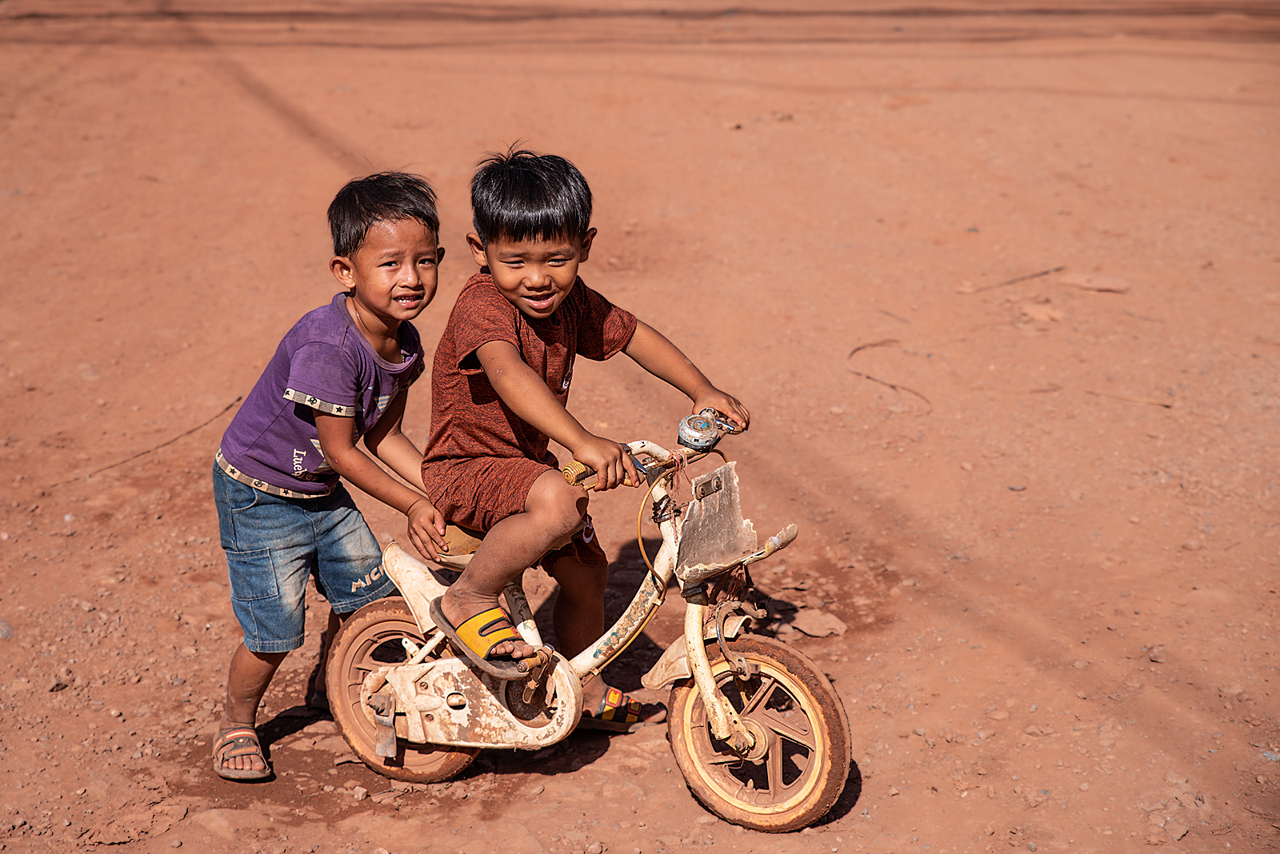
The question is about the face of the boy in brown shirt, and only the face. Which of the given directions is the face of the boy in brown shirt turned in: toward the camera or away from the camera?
toward the camera

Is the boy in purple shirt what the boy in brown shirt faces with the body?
no

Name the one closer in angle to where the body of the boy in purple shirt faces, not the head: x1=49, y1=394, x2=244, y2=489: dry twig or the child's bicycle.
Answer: the child's bicycle

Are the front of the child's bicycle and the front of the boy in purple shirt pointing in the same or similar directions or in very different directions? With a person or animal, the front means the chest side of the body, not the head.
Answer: same or similar directions

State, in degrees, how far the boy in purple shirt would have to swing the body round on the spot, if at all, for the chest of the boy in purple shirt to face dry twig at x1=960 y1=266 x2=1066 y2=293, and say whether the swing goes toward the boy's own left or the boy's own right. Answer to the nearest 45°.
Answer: approximately 90° to the boy's own left

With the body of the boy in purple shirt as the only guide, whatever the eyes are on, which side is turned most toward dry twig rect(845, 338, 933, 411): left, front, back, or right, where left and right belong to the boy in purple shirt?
left

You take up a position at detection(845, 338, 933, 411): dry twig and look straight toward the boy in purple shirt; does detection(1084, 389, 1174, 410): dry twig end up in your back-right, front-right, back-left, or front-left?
back-left

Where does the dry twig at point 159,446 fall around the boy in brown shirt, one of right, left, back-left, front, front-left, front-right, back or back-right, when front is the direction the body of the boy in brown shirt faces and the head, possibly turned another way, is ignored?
back

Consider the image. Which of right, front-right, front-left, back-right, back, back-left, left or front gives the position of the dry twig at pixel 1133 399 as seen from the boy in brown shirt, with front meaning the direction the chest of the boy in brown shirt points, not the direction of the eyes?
left

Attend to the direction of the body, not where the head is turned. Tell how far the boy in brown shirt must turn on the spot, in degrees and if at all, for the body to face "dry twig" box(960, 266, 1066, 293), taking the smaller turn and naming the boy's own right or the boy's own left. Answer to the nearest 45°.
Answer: approximately 90° to the boy's own left

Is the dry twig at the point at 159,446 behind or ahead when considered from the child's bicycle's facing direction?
behind

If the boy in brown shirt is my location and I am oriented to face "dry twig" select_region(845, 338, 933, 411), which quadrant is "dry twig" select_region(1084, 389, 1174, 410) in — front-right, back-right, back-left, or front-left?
front-right

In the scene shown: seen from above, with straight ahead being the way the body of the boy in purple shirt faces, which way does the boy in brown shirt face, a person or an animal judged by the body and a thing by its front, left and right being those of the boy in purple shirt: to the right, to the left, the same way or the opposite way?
the same way

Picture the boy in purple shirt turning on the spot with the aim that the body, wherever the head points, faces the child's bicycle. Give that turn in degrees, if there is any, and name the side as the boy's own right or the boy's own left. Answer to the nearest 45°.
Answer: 0° — they already face it

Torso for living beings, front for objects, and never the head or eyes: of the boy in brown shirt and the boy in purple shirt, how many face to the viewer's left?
0

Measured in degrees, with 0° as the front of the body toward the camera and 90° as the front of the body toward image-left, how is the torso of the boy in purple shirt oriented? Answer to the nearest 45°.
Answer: approximately 315°

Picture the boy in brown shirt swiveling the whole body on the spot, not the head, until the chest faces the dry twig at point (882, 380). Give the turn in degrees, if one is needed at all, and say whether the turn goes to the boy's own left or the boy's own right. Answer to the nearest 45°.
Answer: approximately 90° to the boy's own left

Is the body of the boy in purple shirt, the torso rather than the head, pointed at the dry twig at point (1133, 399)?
no
